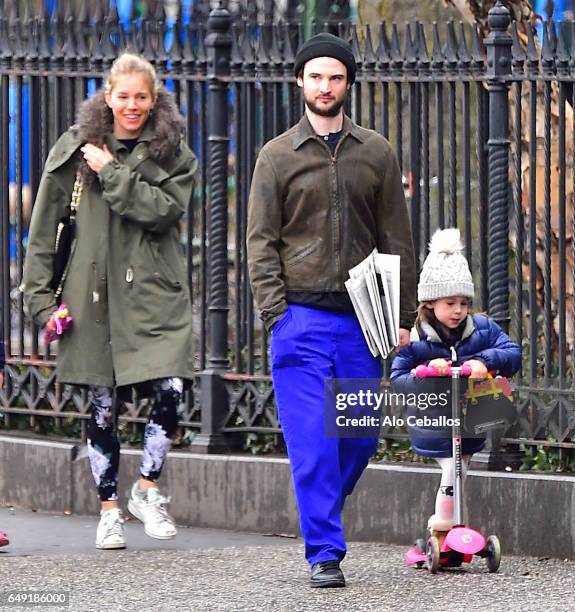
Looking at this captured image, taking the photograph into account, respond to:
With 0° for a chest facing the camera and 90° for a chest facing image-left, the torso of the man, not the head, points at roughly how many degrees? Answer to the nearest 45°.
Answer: approximately 0°

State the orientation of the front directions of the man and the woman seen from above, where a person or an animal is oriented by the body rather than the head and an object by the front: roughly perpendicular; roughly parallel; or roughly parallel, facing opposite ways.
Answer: roughly parallel

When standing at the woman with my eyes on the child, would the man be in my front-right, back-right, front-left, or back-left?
front-right

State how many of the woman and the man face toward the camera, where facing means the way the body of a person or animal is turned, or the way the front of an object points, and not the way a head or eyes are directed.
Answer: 2

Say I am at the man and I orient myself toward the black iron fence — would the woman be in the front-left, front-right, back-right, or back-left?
front-left

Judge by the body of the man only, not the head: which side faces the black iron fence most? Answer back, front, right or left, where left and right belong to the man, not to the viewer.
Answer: back

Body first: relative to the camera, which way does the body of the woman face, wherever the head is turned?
toward the camera

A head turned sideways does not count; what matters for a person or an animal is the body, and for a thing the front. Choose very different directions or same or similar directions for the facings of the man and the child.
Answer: same or similar directions

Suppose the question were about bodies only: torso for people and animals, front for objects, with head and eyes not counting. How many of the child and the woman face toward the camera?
2

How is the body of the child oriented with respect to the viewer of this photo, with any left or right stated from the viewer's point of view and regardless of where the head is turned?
facing the viewer

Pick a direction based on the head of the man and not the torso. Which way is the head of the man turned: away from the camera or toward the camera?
toward the camera
